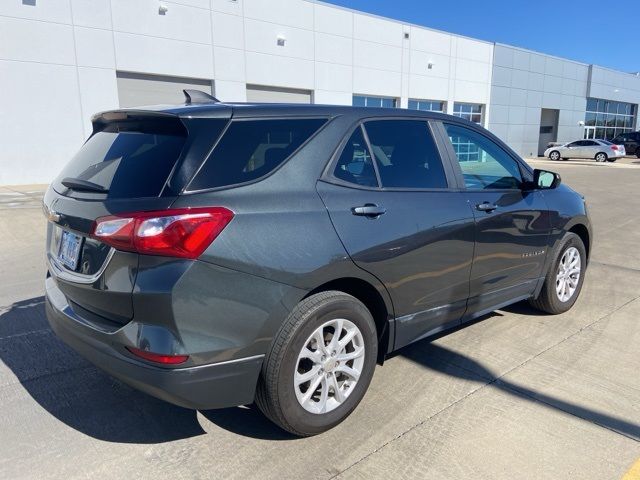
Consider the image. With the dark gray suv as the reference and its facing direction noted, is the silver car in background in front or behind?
in front

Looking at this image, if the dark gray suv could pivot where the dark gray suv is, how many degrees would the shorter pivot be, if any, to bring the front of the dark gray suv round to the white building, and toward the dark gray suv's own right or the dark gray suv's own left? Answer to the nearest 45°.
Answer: approximately 45° to the dark gray suv's own left

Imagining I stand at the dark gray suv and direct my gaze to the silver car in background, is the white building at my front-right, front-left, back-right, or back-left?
front-left

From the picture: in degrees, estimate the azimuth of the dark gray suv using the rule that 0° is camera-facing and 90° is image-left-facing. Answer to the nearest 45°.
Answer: approximately 225°

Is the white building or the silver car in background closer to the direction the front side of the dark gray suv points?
the silver car in background

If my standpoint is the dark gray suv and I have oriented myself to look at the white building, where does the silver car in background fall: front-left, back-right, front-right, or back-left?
front-right
